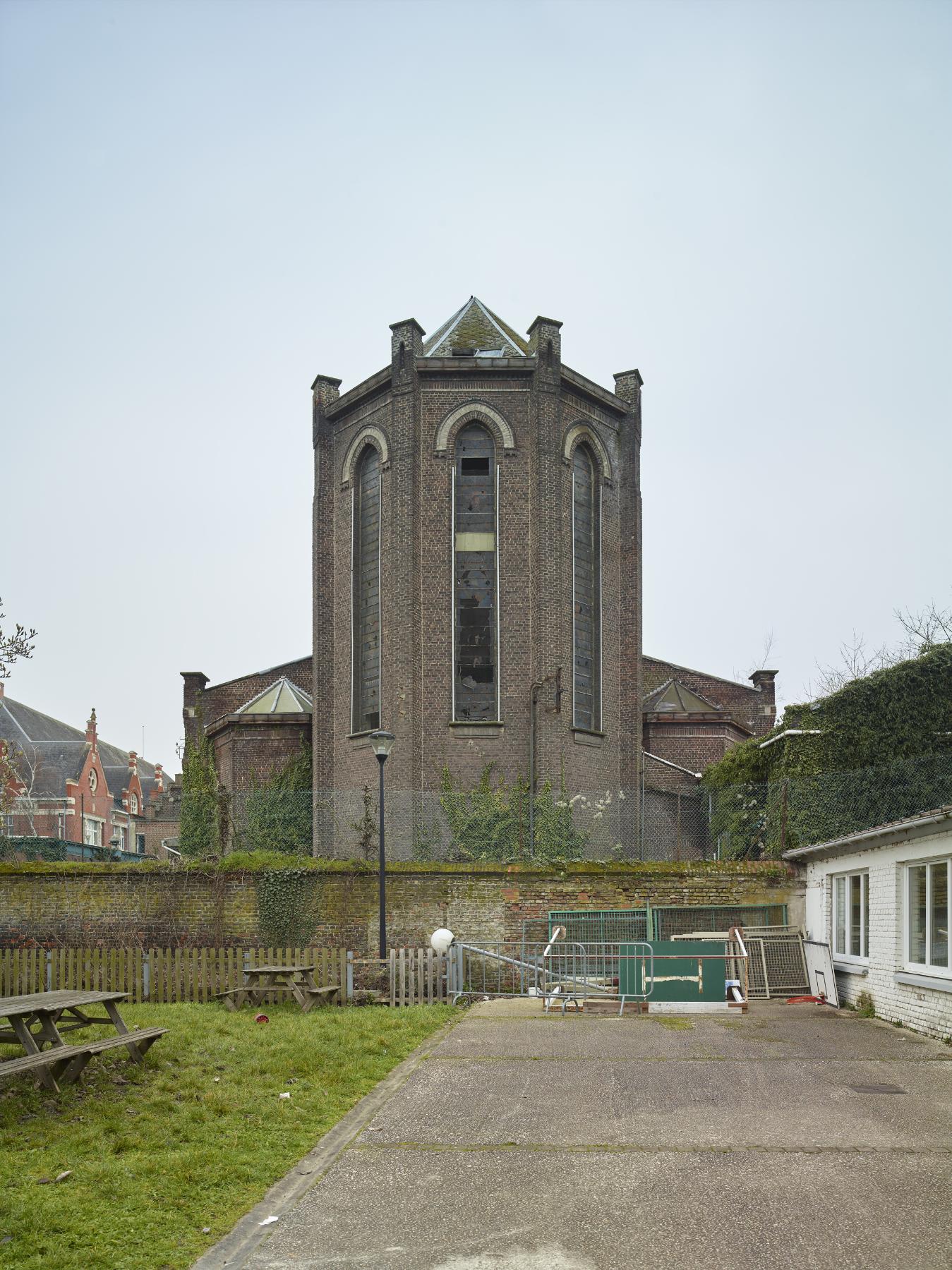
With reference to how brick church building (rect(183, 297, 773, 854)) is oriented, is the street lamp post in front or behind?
behind

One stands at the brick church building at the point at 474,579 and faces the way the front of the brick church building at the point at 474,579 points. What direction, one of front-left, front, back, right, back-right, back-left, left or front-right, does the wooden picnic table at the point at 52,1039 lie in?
back

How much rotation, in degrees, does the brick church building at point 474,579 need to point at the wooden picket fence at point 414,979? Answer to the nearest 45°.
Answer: approximately 180°

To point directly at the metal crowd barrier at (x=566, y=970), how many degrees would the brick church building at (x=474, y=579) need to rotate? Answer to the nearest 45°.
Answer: approximately 180°

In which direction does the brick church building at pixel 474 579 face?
away from the camera

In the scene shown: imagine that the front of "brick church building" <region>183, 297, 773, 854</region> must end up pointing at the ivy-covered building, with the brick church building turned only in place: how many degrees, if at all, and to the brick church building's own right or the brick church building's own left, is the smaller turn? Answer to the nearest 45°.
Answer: approximately 135° to the brick church building's own right
